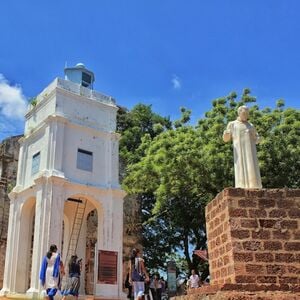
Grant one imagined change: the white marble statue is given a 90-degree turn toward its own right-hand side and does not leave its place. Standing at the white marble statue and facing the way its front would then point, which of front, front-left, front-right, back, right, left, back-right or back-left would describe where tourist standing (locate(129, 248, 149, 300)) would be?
front-right

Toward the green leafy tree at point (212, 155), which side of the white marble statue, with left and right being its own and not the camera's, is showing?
back

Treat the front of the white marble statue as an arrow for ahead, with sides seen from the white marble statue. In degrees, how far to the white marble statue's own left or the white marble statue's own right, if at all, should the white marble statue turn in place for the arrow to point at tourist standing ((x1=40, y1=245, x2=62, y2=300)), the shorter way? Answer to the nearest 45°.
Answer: approximately 90° to the white marble statue's own right

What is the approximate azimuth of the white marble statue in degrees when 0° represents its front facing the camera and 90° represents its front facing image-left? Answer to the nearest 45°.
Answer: approximately 0°

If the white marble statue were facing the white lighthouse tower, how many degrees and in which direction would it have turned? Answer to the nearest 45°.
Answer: approximately 135° to its right

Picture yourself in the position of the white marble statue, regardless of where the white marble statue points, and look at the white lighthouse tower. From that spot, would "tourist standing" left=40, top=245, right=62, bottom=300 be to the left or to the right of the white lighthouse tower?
left
